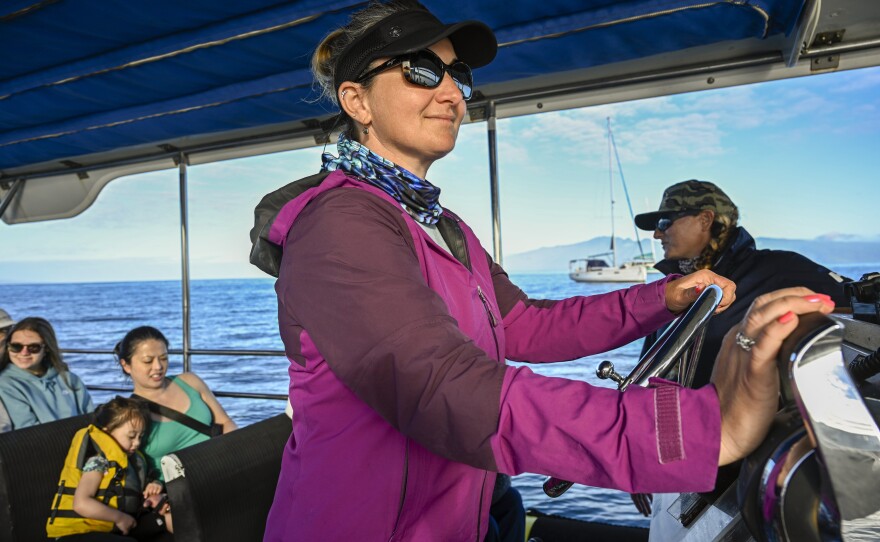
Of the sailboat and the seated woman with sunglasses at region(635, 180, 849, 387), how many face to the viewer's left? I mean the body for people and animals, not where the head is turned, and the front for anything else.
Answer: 1

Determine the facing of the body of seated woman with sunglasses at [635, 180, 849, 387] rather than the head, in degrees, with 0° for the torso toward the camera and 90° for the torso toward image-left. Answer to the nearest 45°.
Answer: approximately 90°

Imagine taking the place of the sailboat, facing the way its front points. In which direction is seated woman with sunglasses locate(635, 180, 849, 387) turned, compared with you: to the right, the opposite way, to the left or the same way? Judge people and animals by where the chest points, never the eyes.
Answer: the opposite way

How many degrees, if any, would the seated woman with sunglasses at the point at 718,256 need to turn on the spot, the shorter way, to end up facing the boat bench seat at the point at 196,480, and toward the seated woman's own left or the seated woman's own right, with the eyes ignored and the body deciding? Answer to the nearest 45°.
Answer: approximately 45° to the seated woman's own left

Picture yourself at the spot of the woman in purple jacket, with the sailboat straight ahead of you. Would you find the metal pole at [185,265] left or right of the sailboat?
left

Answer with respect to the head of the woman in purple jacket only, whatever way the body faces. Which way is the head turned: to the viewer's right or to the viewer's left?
to the viewer's right

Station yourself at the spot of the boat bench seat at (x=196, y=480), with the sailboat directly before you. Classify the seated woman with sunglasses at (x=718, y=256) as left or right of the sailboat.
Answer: right

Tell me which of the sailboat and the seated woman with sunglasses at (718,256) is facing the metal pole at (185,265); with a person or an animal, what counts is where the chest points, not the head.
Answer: the seated woman with sunglasses

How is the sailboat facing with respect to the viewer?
to the viewer's right

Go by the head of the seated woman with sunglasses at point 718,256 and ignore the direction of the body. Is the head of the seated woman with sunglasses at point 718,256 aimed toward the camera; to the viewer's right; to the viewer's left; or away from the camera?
to the viewer's left
